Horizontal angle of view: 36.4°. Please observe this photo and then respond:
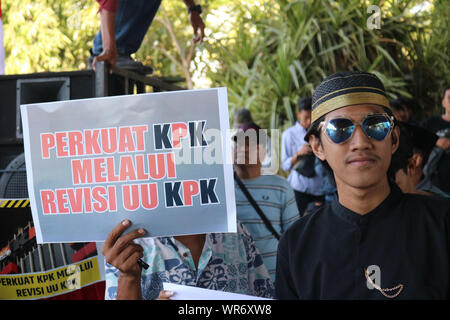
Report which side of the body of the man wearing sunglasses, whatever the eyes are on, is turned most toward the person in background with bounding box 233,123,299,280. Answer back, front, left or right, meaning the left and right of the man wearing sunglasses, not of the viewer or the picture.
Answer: back

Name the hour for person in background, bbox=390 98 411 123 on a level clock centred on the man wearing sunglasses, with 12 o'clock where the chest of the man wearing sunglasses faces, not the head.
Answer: The person in background is roughly at 6 o'clock from the man wearing sunglasses.

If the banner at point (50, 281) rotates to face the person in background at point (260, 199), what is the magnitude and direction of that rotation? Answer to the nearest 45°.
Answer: approximately 90° to its left

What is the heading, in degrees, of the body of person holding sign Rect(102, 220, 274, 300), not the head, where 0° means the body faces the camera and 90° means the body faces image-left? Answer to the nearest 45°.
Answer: approximately 0°

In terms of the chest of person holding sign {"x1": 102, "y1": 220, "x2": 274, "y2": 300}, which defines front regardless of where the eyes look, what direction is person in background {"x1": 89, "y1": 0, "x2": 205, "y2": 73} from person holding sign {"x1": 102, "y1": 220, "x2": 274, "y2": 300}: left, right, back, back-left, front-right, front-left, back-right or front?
back
